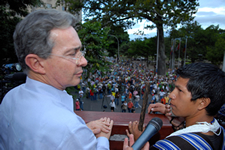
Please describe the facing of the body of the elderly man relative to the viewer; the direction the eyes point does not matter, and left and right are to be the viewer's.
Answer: facing away from the viewer and to the right of the viewer

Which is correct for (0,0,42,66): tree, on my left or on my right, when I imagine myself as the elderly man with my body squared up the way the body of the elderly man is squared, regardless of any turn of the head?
on my left

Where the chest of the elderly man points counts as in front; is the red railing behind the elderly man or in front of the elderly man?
in front

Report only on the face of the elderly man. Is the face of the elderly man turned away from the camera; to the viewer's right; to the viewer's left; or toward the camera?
to the viewer's right

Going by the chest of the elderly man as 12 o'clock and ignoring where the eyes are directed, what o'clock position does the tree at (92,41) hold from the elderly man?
The tree is roughly at 11 o'clock from the elderly man.

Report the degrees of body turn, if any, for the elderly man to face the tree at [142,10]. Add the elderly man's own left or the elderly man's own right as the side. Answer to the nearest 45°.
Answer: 0° — they already face it

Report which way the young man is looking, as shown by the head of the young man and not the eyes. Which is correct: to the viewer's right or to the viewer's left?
to the viewer's left

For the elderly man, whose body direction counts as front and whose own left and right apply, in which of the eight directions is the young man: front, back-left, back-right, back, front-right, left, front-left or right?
front-right
